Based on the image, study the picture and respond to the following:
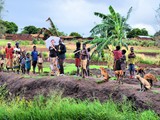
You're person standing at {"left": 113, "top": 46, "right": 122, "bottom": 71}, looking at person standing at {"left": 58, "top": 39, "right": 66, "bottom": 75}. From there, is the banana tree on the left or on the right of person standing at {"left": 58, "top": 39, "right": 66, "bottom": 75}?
right

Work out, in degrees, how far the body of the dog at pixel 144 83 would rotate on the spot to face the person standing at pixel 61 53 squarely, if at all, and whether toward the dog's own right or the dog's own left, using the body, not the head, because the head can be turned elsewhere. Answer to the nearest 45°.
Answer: approximately 45° to the dog's own right

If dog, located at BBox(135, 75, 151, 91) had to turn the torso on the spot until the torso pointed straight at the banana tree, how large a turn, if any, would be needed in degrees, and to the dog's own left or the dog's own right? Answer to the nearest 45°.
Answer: approximately 90° to the dog's own right

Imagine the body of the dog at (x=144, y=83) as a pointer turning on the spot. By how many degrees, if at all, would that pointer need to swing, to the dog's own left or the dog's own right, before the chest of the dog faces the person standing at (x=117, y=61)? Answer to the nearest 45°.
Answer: approximately 45° to the dog's own right

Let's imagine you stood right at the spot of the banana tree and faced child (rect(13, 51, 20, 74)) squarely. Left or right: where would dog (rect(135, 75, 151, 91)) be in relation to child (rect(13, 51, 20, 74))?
left

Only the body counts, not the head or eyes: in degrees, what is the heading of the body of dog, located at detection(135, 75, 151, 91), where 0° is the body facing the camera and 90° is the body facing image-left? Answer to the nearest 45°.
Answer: approximately 90°
